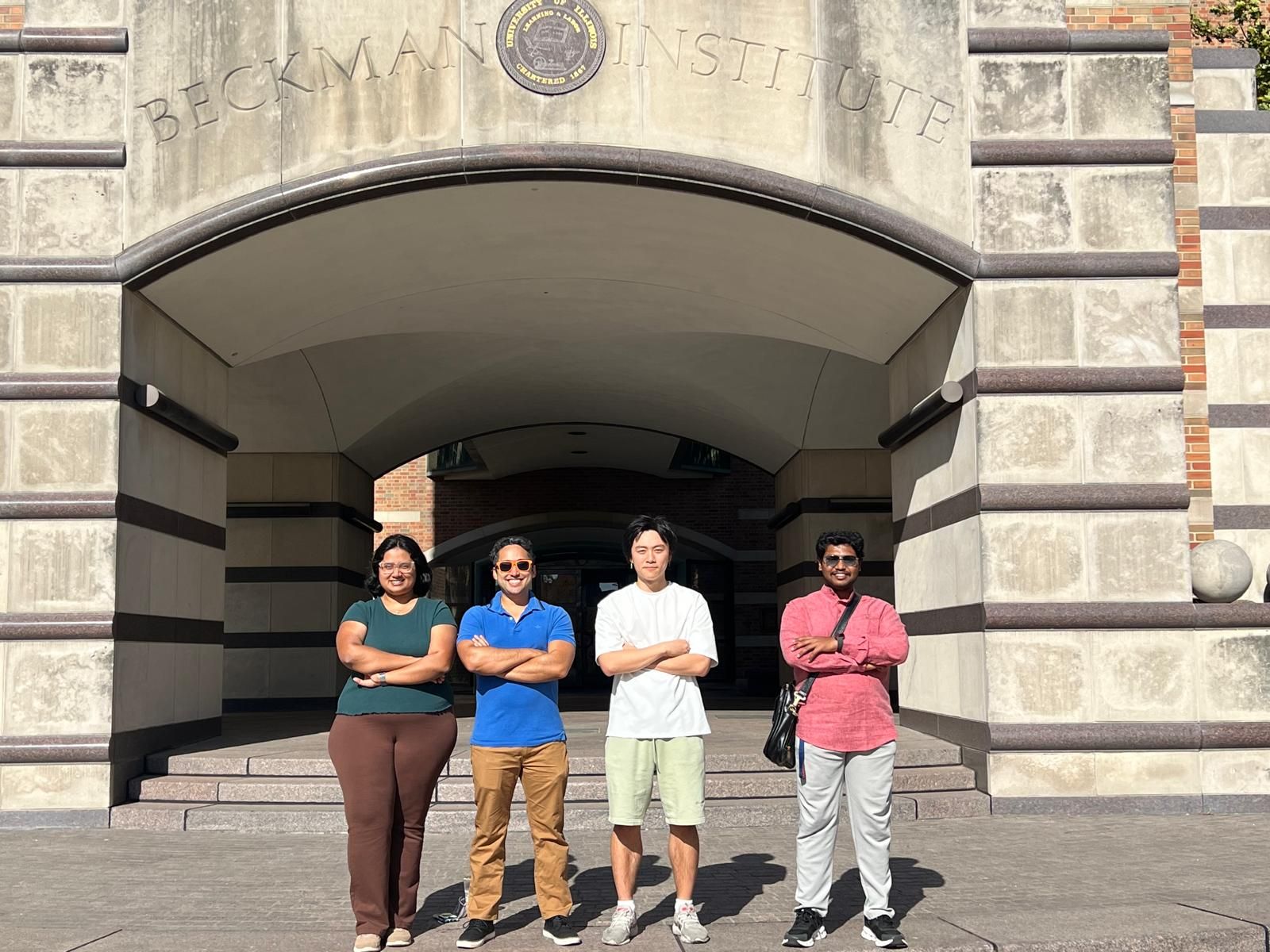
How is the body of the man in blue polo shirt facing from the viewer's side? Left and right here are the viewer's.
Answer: facing the viewer

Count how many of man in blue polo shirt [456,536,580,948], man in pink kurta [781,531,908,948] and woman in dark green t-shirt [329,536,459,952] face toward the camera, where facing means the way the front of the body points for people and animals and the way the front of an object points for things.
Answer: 3

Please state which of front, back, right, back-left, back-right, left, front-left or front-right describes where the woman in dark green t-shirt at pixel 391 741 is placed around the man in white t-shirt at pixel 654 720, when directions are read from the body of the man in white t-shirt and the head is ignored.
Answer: right

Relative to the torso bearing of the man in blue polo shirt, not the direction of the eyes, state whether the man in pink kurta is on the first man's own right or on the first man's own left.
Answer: on the first man's own left

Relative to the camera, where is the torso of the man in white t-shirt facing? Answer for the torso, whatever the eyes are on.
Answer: toward the camera

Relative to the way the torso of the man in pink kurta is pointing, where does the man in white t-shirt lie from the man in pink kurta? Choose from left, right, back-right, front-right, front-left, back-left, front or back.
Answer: right

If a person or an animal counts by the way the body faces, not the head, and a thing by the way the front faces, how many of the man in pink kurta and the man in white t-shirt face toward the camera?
2

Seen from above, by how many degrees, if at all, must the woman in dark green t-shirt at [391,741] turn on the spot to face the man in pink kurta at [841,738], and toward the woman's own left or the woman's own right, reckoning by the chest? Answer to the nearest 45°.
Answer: approximately 90° to the woman's own left

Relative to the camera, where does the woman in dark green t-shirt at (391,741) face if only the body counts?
toward the camera
